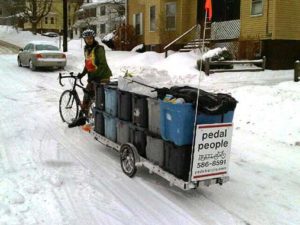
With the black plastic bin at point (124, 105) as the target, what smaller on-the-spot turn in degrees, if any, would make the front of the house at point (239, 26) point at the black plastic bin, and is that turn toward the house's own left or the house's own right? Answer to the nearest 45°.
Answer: approximately 45° to the house's own left

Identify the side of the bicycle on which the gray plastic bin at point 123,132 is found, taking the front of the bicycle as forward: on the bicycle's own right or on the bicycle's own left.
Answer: on the bicycle's own left

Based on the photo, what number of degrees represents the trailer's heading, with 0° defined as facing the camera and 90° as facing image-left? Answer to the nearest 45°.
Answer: approximately 135°

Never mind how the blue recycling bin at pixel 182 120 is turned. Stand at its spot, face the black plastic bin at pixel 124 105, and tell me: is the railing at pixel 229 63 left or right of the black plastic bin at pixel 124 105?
right
